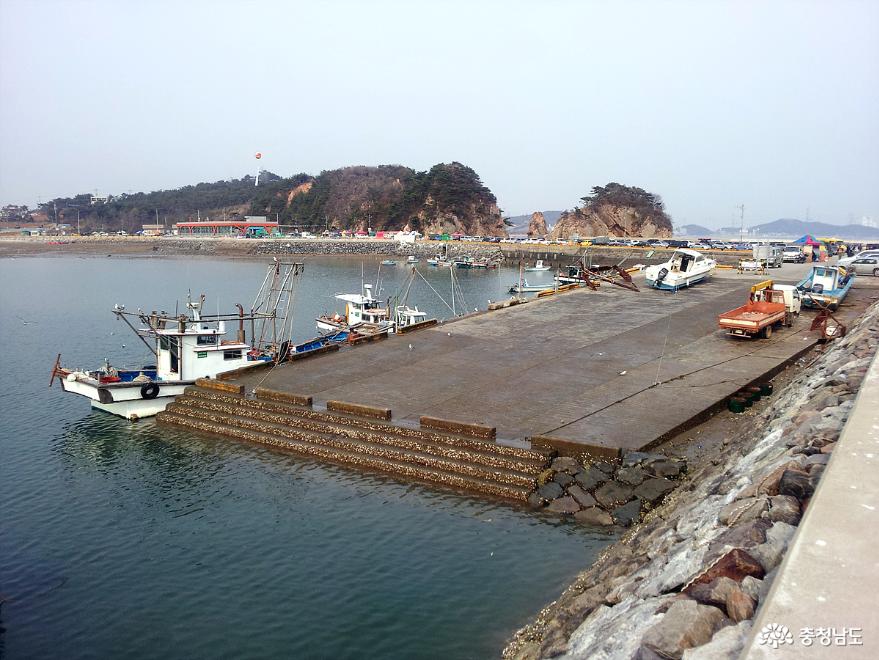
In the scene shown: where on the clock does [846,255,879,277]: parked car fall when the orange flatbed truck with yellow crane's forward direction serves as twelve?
The parked car is roughly at 11 o'clock from the orange flatbed truck with yellow crane.

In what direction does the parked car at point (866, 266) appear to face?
to the viewer's left

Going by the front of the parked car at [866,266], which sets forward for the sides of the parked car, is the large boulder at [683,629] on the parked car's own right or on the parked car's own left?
on the parked car's own left

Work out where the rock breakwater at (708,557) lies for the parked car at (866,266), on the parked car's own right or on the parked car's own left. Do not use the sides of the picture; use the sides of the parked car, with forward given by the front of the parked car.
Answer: on the parked car's own left

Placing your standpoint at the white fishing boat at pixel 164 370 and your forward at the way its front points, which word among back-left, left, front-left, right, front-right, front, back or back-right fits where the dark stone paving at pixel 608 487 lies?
left

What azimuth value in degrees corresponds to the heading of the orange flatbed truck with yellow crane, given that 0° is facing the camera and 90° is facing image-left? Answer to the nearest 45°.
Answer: approximately 225°
